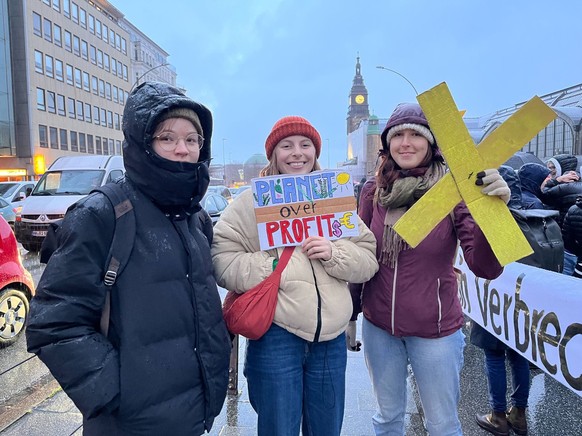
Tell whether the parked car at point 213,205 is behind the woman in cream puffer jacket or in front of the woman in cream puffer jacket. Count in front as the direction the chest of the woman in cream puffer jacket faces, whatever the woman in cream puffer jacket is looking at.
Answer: behind

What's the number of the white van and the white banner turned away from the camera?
0

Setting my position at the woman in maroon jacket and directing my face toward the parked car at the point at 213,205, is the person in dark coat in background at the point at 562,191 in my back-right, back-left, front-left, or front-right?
front-right

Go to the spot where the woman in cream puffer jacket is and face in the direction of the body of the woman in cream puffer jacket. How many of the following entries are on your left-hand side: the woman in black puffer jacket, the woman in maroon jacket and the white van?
1

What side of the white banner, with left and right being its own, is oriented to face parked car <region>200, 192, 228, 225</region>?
right

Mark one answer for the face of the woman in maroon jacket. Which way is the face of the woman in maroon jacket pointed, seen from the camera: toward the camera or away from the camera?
toward the camera

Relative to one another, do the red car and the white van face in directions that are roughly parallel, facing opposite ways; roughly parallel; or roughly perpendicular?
roughly parallel

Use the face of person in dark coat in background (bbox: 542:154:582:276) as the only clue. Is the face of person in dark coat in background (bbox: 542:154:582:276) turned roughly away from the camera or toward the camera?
toward the camera

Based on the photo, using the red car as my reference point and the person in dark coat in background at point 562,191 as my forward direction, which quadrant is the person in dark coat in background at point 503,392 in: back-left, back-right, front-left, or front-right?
front-right

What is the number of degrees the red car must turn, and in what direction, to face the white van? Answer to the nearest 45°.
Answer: approximately 135° to its right

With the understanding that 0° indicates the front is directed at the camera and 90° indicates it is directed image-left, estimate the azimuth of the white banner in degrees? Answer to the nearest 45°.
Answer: approximately 45°

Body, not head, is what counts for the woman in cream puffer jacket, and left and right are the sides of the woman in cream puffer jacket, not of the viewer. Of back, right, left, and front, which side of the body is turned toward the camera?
front

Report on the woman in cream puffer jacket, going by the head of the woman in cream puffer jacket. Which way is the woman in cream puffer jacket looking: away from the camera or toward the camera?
toward the camera

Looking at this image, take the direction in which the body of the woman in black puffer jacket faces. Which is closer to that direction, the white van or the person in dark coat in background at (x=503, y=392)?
the person in dark coat in background

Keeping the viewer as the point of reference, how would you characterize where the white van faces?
facing the viewer and to the left of the viewer

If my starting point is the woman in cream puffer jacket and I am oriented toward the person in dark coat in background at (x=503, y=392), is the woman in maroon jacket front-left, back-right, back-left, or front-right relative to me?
front-right

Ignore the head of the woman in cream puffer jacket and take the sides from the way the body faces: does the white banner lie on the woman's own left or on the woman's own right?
on the woman's own left

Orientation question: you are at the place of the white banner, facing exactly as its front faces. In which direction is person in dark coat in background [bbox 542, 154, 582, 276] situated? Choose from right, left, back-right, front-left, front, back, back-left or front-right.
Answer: back-right

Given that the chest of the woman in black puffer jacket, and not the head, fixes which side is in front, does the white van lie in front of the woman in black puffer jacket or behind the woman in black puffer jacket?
behind
